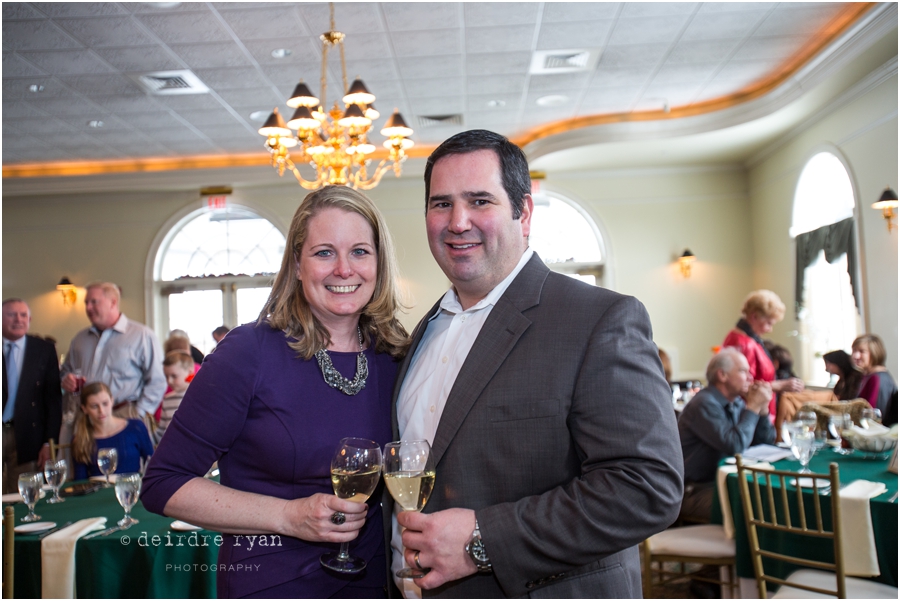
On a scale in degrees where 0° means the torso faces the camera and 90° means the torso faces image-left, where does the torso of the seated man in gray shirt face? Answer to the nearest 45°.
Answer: approximately 270°

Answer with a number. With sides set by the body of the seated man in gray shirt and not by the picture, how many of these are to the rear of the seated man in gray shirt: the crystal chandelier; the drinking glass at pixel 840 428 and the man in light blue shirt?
2

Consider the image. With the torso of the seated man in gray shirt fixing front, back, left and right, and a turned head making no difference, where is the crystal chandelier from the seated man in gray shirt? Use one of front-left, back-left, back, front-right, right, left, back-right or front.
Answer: back

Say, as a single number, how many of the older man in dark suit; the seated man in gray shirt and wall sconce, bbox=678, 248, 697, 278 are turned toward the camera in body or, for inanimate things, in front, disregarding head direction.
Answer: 2

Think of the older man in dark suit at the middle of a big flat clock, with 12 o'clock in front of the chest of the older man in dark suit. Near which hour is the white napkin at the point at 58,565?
The white napkin is roughly at 12 o'clock from the older man in dark suit.

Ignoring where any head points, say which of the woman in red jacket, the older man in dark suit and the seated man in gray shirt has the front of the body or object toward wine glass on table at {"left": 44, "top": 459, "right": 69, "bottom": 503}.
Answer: the older man in dark suit

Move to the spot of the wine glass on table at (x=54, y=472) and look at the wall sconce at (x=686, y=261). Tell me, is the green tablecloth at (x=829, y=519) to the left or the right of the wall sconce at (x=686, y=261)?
right

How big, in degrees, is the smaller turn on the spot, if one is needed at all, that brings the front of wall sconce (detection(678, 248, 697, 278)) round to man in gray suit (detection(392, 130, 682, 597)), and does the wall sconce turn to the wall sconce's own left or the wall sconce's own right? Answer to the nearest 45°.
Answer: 0° — it already faces them

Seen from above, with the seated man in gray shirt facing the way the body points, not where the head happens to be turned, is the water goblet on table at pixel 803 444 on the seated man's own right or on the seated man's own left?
on the seated man's own right

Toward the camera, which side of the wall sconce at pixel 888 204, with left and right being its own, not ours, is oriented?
left
